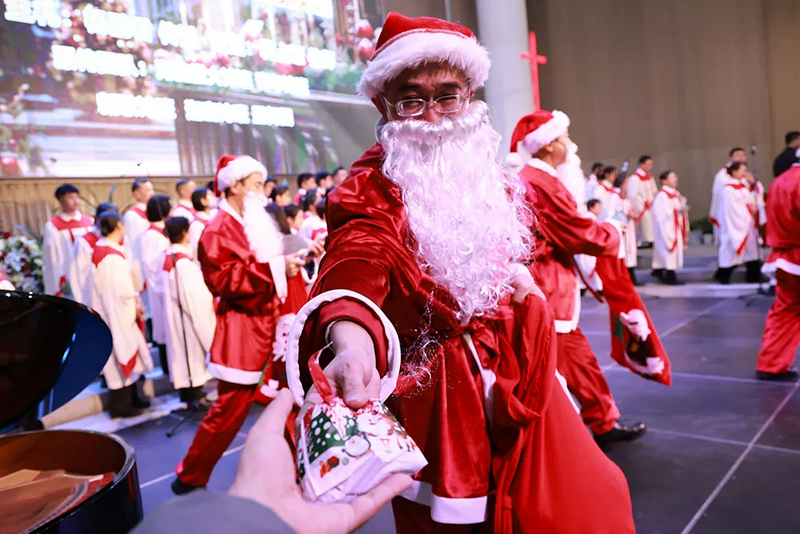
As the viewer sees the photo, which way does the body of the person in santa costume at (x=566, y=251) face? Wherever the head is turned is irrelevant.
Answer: to the viewer's right

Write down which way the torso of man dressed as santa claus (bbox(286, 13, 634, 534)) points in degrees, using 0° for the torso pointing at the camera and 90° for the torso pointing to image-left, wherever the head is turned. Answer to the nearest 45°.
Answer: approximately 0°

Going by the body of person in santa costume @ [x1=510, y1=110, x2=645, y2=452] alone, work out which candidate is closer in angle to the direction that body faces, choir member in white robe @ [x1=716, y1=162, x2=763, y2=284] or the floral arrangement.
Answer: the choir member in white robe

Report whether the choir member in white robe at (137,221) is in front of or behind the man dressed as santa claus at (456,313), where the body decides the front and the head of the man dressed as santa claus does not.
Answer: behind

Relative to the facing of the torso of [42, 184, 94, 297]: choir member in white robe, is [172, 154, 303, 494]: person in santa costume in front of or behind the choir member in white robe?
in front

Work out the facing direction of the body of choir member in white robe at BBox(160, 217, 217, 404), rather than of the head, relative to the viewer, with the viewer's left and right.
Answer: facing away from the viewer and to the right of the viewer

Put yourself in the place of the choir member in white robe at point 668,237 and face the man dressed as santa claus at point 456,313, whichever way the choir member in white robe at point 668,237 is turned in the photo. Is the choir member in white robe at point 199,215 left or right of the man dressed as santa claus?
right
